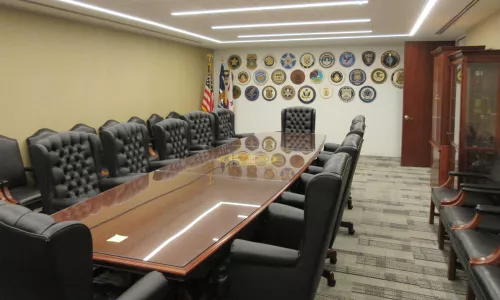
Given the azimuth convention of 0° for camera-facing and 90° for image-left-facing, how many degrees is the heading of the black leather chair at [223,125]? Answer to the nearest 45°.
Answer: approximately 315°

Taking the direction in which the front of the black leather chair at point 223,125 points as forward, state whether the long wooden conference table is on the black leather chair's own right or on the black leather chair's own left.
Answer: on the black leather chair's own right

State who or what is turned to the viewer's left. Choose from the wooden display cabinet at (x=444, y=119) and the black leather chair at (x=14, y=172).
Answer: the wooden display cabinet

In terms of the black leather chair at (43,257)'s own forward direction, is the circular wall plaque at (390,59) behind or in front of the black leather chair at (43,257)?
in front

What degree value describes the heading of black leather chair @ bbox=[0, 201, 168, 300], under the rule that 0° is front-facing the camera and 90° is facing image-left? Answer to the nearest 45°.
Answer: approximately 225°

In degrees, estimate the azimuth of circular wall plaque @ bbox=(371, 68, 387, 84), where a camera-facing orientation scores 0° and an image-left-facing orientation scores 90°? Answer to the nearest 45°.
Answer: approximately 0°

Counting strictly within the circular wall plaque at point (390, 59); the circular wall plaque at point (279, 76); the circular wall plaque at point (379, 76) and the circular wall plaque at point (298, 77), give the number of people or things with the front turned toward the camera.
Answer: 4

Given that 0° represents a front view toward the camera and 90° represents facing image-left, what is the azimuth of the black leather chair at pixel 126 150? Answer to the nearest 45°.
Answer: approximately 315°

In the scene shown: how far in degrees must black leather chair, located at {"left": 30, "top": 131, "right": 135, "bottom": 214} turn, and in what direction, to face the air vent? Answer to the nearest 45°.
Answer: approximately 45° to its left

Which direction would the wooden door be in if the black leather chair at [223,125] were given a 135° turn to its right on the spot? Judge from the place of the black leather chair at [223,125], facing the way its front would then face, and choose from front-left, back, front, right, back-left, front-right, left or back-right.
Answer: back

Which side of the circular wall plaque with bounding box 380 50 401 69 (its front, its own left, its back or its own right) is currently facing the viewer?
front

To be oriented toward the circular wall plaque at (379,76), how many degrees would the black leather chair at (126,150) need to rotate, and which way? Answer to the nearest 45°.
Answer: approximately 90° to its left

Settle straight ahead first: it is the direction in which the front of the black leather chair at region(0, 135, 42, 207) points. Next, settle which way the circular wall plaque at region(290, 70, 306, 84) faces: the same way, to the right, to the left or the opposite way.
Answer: to the right

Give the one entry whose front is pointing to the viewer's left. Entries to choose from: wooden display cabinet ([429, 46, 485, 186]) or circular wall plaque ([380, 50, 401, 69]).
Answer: the wooden display cabinet

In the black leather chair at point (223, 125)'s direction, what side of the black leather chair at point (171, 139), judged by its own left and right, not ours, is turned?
left

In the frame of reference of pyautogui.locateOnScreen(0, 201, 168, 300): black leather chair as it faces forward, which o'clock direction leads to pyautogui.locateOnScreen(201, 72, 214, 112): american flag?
The american flag is roughly at 11 o'clock from the black leather chair.
